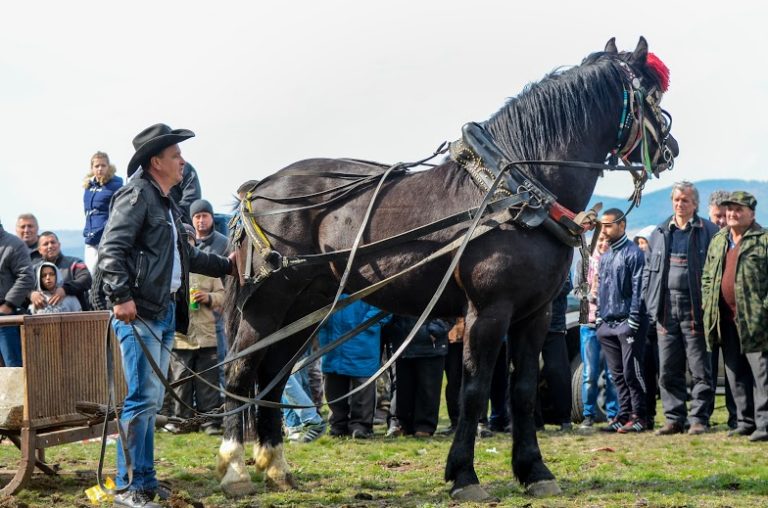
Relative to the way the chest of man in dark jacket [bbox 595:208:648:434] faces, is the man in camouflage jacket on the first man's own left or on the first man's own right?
on the first man's own left

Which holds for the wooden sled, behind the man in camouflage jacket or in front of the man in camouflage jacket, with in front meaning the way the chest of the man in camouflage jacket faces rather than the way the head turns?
in front

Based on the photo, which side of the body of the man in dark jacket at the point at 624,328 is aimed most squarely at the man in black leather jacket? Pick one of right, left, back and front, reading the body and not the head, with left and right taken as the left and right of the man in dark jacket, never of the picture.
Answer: front

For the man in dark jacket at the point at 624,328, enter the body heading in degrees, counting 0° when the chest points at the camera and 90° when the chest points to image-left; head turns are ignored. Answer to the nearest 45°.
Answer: approximately 45°

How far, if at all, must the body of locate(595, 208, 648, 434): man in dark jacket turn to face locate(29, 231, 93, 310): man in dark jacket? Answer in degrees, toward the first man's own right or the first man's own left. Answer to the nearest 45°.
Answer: approximately 45° to the first man's own right

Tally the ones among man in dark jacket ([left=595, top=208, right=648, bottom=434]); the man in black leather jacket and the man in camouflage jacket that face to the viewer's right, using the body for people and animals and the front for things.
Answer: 1

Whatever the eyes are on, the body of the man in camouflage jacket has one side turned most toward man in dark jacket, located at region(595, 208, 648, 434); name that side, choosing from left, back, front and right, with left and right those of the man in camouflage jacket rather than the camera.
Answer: right

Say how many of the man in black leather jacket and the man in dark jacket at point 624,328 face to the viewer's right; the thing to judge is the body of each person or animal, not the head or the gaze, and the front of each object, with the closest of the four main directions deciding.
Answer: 1

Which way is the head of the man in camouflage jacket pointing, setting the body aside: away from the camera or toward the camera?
toward the camera

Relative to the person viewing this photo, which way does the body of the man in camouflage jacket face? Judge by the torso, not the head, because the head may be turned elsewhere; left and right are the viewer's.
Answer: facing the viewer and to the left of the viewer

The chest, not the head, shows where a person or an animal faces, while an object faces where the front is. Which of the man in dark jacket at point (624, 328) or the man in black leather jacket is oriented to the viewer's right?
the man in black leather jacket

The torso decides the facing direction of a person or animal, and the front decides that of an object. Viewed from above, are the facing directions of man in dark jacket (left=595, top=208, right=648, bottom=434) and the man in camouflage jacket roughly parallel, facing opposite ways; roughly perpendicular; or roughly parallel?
roughly parallel

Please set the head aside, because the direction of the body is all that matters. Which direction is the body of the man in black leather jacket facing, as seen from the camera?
to the viewer's right

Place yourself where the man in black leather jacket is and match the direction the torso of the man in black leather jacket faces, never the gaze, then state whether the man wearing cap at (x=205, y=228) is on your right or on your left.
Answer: on your left

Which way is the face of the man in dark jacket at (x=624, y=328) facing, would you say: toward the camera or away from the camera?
toward the camera
